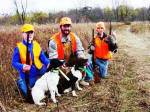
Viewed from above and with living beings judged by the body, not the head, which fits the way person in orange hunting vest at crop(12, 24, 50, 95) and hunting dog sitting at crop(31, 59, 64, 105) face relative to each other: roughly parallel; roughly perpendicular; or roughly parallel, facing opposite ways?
roughly perpendicular

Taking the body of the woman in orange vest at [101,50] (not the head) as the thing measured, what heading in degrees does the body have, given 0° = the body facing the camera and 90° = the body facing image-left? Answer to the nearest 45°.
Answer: approximately 0°

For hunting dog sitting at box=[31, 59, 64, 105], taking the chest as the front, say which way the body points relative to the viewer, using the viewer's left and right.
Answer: facing to the right of the viewer

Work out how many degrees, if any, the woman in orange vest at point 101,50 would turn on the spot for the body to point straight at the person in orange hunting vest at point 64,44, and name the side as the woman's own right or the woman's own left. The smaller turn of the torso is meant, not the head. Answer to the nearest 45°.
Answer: approximately 45° to the woman's own right

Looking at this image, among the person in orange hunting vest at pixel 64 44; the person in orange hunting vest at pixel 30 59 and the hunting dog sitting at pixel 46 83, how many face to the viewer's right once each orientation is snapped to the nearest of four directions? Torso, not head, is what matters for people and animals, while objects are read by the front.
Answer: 1

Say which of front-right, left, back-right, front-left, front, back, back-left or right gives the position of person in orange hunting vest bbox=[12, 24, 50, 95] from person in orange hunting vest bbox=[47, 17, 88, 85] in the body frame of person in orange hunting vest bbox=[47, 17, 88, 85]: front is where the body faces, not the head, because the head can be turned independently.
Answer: front-right

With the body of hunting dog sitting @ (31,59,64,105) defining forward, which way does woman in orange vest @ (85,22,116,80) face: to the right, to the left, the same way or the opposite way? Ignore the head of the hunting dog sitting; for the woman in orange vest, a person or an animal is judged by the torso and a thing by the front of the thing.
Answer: to the right

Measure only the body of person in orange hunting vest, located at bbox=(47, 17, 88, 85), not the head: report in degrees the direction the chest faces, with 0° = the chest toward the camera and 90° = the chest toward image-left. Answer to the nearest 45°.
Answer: approximately 0°
